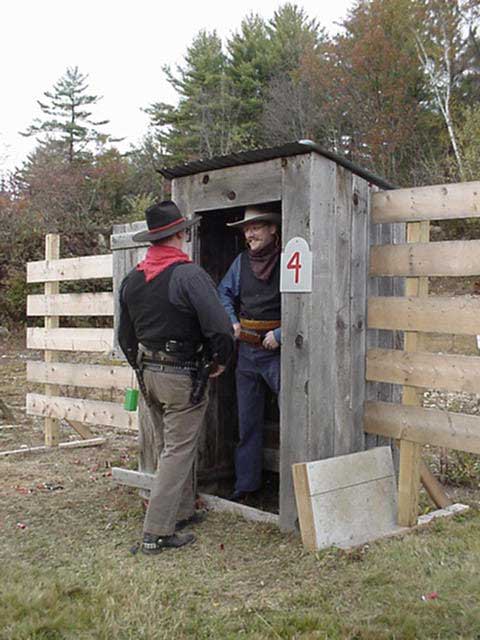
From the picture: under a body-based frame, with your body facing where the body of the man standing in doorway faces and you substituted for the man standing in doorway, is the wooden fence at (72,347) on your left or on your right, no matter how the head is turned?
on your right

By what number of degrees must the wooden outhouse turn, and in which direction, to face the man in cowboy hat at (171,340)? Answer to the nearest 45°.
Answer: approximately 45° to its right

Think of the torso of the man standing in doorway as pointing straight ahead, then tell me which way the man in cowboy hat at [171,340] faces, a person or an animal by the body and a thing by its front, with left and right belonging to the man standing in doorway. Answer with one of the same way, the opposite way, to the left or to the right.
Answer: the opposite way

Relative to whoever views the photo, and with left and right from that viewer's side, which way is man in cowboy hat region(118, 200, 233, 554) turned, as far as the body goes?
facing away from the viewer and to the right of the viewer

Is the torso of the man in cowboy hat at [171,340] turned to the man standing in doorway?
yes

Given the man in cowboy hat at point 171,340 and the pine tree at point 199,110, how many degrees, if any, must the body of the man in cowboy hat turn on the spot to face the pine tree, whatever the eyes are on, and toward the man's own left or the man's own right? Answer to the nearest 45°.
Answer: approximately 45° to the man's own left

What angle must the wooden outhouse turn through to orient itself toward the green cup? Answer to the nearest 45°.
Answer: approximately 90° to its right

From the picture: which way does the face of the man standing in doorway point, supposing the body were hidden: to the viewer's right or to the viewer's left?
to the viewer's left

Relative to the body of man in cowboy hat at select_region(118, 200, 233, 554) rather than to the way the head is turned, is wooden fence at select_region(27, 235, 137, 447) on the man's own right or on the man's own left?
on the man's own left

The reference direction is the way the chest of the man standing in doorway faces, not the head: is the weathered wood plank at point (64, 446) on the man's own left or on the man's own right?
on the man's own right

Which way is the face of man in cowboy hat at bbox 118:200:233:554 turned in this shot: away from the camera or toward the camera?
away from the camera

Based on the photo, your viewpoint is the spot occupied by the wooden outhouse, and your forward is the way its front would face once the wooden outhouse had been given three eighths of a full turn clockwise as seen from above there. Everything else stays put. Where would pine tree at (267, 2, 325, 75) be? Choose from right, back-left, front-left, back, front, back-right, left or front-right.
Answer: front

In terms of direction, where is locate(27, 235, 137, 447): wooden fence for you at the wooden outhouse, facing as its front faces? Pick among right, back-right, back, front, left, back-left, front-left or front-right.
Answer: right
